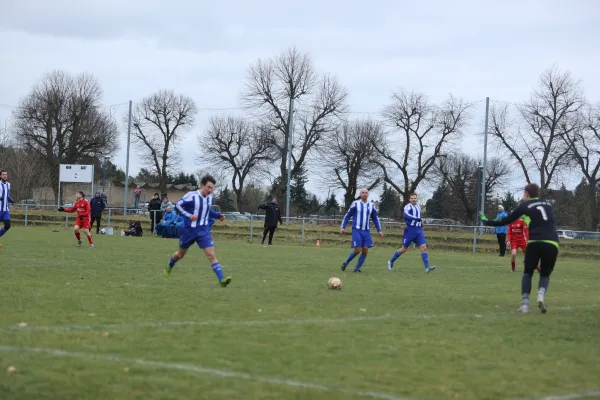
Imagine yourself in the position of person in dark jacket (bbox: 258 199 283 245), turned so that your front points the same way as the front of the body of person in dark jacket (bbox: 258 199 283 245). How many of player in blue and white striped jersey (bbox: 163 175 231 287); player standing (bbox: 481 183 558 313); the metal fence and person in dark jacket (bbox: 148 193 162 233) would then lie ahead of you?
2

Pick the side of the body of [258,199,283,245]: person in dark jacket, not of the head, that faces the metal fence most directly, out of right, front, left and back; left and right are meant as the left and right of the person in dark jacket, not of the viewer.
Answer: back

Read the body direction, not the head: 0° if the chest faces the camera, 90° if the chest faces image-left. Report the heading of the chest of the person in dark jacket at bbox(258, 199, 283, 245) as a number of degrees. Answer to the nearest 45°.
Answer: approximately 0°

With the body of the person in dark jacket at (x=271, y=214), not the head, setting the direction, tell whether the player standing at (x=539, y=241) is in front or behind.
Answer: in front

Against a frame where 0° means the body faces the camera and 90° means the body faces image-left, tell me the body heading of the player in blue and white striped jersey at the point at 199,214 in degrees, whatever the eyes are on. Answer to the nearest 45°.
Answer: approximately 315°

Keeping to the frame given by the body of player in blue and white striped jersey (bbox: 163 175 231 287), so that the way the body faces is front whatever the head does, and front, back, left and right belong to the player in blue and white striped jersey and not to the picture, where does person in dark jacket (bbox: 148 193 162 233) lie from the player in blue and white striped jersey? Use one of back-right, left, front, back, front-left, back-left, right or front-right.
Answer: back-left

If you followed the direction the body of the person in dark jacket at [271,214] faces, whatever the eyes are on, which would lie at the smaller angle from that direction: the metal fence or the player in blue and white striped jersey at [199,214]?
the player in blue and white striped jersey

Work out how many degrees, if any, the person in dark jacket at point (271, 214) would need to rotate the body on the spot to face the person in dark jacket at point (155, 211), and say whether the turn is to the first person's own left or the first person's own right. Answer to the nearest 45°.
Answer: approximately 135° to the first person's own right

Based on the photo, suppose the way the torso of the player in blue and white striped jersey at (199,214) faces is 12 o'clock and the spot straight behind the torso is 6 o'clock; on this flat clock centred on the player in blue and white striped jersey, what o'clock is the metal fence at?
The metal fence is roughly at 8 o'clock from the player in blue and white striped jersey.

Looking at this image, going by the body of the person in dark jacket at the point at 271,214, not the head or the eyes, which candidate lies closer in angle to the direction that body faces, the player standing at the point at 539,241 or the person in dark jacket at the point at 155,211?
the player standing

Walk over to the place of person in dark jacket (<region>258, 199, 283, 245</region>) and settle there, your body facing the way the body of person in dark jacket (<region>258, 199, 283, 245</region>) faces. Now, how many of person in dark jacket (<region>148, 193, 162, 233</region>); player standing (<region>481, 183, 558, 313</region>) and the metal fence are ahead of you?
1
